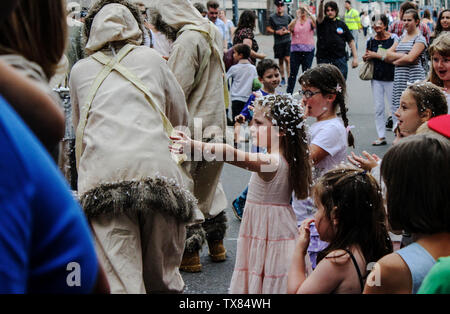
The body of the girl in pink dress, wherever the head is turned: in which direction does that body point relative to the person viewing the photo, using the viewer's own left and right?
facing to the left of the viewer

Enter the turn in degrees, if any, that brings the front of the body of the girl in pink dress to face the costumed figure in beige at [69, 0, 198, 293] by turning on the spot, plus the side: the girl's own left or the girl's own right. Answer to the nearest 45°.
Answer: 0° — they already face them

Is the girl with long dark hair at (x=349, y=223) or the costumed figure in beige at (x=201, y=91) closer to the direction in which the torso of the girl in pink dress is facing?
the costumed figure in beige

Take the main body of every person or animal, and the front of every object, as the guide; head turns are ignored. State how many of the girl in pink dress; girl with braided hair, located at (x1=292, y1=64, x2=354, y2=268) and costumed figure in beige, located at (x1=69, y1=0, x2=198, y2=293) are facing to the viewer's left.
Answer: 2

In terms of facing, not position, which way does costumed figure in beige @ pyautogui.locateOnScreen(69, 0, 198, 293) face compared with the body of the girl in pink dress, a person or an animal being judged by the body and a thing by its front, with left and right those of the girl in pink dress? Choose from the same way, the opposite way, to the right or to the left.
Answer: to the right

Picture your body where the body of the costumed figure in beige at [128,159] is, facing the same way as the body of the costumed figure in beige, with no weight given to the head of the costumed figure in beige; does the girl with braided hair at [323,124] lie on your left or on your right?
on your right

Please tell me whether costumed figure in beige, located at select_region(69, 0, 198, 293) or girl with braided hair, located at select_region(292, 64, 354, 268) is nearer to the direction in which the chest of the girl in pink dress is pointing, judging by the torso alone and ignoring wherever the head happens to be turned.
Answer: the costumed figure in beige

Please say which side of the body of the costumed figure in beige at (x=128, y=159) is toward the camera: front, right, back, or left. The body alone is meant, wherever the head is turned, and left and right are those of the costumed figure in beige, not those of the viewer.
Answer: back

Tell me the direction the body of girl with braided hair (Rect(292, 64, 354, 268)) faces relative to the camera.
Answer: to the viewer's left
